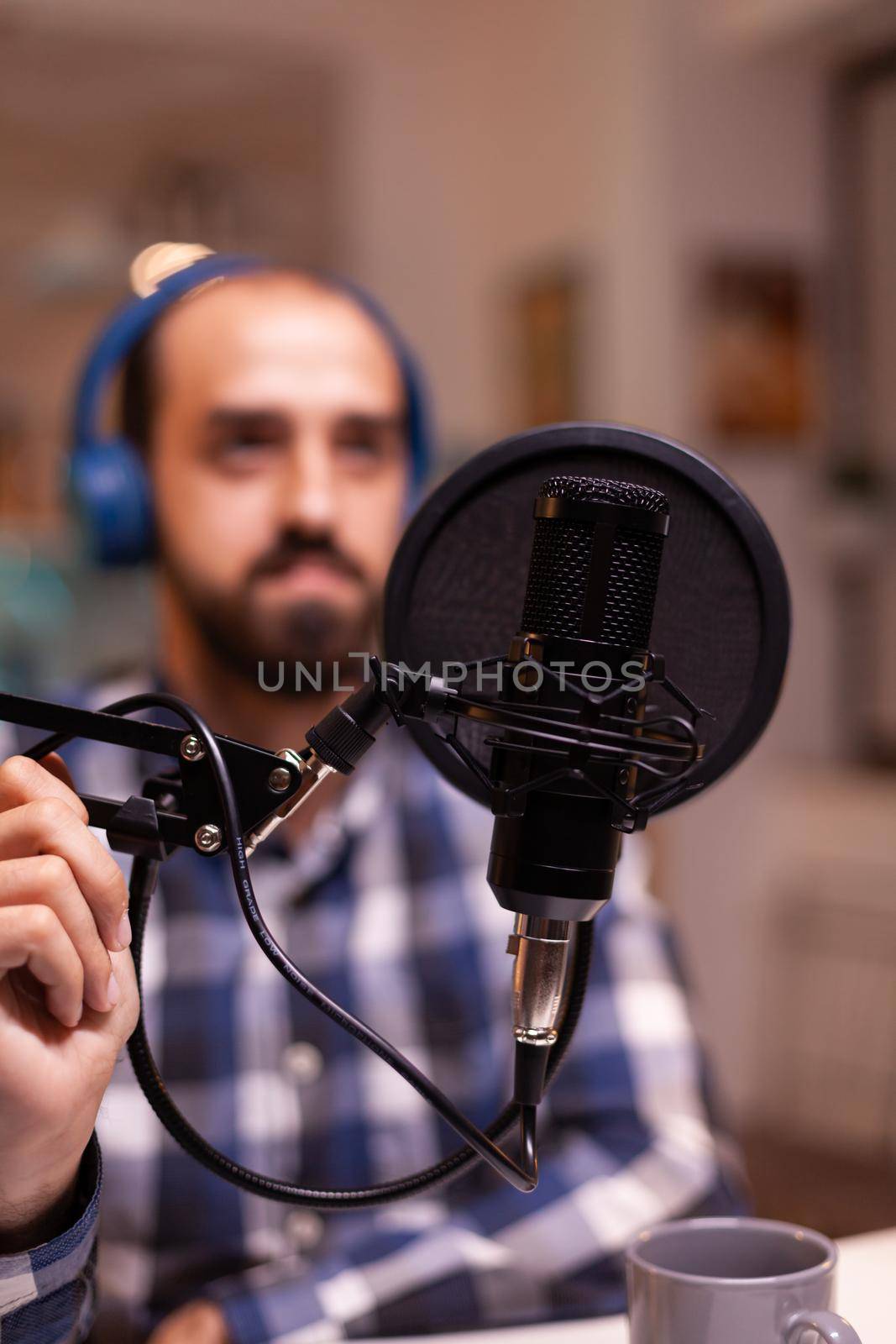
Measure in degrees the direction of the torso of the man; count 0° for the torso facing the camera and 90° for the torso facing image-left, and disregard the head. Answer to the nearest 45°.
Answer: approximately 0°

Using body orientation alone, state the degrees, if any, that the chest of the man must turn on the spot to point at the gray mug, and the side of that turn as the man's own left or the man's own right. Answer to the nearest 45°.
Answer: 0° — they already face it
